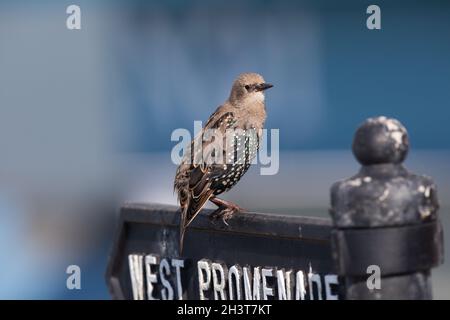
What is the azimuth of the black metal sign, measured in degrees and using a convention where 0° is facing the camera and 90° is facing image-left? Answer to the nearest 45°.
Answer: approximately 0°
